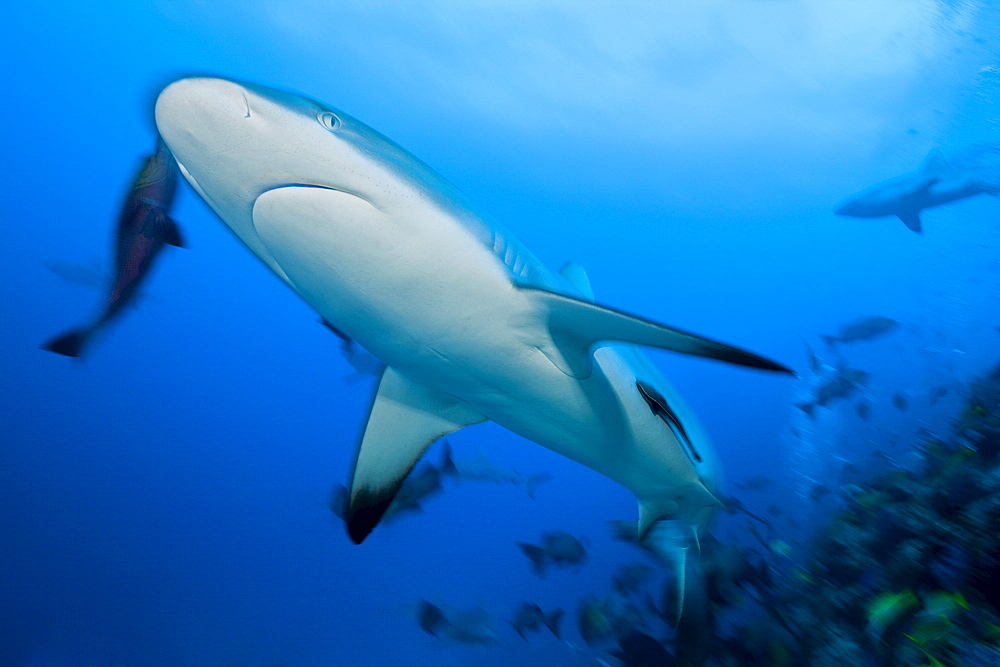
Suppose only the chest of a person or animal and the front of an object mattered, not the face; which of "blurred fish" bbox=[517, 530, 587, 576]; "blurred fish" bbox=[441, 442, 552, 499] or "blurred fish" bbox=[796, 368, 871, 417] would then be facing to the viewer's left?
"blurred fish" bbox=[441, 442, 552, 499]

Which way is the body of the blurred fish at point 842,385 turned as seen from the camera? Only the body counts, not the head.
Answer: to the viewer's right

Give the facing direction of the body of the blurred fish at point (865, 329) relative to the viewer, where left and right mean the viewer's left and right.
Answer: facing to the right of the viewer

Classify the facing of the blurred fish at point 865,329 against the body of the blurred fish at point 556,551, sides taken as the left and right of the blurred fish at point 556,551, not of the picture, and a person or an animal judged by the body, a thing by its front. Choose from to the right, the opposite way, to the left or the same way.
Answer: the same way

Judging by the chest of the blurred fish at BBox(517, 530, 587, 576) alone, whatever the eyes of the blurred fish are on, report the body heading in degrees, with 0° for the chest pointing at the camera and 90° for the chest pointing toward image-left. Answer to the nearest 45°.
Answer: approximately 270°

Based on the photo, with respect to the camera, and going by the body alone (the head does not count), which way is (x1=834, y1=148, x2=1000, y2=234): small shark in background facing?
to the viewer's left

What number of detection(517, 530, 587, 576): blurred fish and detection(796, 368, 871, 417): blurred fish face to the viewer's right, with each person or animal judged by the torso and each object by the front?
2

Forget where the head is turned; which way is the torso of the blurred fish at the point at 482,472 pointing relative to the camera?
to the viewer's left

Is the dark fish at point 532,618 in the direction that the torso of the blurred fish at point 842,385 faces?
no
